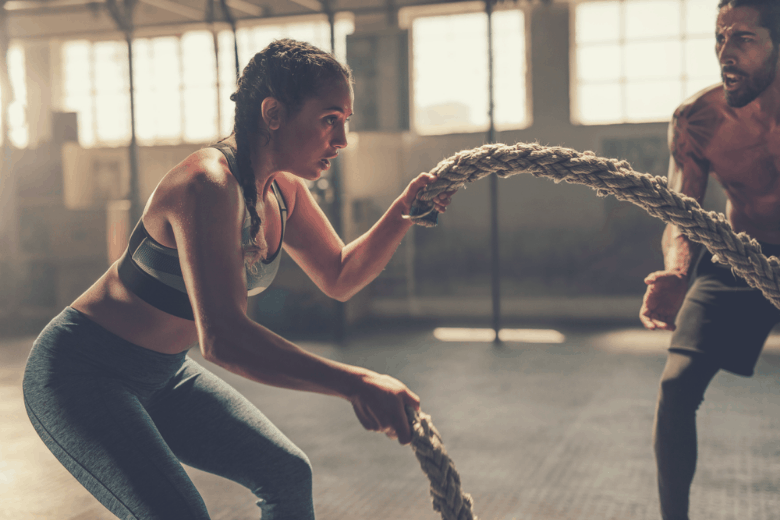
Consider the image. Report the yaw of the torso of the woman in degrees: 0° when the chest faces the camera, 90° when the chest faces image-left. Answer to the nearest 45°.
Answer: approximately 270°

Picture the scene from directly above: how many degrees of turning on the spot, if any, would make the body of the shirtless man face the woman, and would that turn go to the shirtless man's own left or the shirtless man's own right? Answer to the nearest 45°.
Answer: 0° — they already face them

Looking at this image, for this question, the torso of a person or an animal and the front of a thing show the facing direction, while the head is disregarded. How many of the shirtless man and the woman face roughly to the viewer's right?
1

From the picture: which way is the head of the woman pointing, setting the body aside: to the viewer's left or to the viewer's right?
to the viewer's right

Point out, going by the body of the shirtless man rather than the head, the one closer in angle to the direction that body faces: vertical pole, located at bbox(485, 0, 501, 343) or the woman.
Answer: the woman

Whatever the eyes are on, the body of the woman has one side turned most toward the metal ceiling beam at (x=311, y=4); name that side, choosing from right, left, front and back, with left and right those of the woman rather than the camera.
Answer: left

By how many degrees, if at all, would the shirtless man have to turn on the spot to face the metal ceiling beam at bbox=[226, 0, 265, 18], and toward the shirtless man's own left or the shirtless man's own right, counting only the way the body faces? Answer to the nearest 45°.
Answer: approximately 90° to the shirtless man's own right

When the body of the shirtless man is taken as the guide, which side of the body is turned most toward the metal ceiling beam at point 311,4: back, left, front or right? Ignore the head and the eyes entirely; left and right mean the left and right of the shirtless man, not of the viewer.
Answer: right
